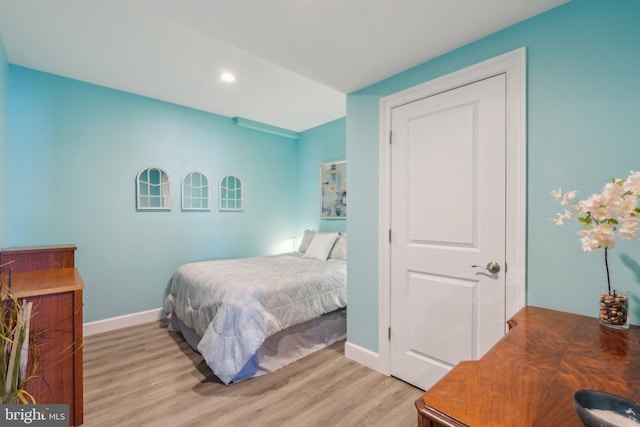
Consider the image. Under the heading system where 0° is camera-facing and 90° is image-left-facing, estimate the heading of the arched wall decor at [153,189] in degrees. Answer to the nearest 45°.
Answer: approximately 0°

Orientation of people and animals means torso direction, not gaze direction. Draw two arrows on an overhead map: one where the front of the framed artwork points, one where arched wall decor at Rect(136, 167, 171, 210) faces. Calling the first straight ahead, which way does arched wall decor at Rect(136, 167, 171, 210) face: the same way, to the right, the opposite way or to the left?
to the left

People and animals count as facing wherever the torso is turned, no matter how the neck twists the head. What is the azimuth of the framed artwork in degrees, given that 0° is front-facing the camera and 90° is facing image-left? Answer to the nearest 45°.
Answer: approximately 45°

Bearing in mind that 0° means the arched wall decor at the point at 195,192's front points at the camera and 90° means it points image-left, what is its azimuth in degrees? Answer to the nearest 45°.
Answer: approximately 0°

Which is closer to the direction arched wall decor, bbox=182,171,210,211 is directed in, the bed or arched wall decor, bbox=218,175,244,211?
the bed

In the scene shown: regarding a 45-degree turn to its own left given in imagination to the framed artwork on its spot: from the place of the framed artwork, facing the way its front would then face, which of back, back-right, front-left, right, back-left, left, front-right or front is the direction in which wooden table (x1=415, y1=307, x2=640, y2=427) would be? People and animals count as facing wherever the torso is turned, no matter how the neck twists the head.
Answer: front

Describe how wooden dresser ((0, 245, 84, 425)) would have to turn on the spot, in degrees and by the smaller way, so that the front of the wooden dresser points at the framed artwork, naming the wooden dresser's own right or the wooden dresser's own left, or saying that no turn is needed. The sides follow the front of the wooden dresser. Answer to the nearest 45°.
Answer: approximately 90° to the wooden dresser's own left

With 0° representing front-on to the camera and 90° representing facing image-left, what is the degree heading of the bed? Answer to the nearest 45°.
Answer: approximately 45°

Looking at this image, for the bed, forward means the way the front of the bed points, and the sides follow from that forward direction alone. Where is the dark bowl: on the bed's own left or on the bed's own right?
on the bed's own left

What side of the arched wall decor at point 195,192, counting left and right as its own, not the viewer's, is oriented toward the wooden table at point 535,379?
front
